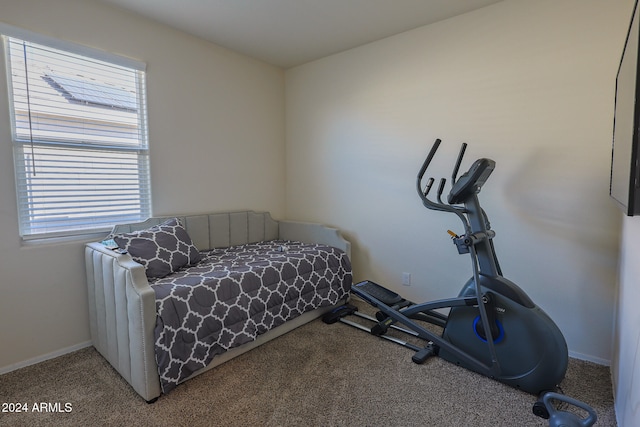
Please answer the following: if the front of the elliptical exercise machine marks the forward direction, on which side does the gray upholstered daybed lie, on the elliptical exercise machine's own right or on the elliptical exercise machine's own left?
on the elliptical exercise machine's own right

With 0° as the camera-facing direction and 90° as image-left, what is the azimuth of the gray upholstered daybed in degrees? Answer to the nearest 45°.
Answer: approximately 315°

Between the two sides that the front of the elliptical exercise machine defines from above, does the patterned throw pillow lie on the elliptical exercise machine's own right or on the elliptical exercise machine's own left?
on the elliptical exercise machine's own right
